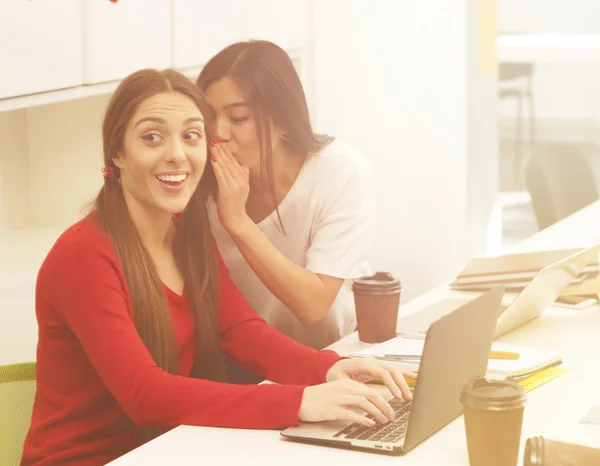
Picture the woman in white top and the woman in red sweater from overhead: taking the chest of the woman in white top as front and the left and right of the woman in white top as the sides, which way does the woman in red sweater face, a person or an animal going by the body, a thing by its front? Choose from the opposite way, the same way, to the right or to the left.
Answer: to the left

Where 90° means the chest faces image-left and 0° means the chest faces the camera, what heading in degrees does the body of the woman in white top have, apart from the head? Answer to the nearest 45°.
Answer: approximately 45°

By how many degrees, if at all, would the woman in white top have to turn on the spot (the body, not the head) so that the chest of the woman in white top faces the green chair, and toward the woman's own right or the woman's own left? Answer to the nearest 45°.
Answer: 0° — they already face it

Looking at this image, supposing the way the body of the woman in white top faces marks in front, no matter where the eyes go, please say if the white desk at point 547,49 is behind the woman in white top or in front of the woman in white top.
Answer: behind

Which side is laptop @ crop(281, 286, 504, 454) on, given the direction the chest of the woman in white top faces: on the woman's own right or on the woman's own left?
on the woman's own left

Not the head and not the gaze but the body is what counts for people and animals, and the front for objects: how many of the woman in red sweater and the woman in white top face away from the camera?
0

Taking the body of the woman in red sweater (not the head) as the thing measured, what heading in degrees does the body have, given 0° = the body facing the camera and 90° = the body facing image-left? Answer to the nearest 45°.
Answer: approximately 315°

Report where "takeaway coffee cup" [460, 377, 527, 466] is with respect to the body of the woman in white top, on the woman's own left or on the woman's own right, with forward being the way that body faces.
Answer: on the woman's own left

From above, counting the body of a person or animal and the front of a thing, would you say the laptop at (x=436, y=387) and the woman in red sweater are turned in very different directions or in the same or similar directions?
very different directions

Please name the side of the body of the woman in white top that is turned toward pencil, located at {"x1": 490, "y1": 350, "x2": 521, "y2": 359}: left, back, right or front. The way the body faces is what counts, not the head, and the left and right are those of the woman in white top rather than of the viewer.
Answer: left

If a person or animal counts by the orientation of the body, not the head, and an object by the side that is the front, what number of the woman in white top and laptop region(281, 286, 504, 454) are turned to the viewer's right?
0
